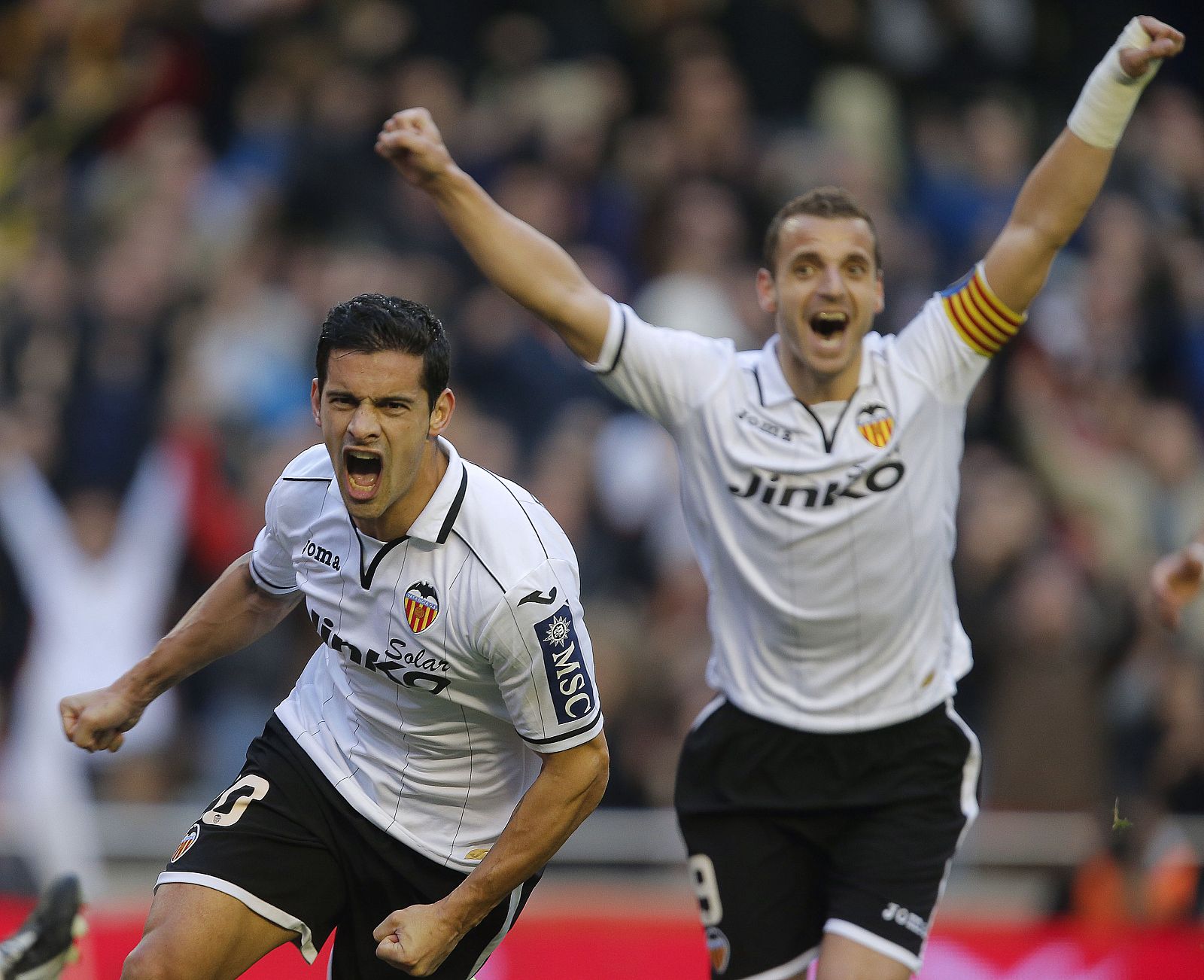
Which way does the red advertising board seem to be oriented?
toward the camera

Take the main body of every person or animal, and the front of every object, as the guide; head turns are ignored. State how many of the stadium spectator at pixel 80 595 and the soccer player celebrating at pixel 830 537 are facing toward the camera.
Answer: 2

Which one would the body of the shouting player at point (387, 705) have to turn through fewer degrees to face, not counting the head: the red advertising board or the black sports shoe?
the black sports shoe

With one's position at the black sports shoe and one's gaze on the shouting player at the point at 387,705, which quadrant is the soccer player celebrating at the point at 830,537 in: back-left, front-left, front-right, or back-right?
front-left

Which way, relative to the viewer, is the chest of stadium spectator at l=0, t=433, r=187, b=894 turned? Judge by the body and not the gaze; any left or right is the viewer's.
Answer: facing the viewer

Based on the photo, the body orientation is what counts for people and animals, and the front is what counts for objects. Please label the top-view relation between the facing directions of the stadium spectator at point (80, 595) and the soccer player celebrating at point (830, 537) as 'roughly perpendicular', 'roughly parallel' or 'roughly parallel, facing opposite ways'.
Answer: roughly parallel

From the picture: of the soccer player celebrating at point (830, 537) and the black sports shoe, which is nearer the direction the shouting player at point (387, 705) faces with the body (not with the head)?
the black sports shoe

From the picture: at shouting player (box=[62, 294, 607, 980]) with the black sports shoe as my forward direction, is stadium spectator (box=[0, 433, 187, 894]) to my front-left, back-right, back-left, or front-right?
front-right

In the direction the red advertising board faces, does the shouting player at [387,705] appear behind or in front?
in front
